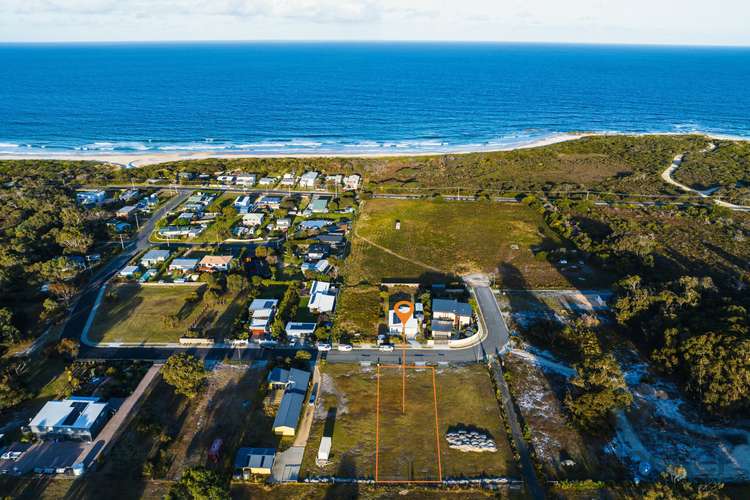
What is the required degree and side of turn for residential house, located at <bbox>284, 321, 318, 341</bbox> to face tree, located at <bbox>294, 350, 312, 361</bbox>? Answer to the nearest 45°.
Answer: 0° — it already faces it

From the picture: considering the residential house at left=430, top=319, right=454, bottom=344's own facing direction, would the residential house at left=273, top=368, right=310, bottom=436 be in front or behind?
in front

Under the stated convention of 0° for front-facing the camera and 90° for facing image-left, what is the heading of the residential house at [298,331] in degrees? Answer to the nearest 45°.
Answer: approximately 0°

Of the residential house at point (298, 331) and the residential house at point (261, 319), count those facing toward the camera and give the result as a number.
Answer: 2

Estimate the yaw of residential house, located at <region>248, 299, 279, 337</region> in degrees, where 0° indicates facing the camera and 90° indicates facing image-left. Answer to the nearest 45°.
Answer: approximately 0°

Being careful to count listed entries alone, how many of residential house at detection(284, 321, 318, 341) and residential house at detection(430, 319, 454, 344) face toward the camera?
2

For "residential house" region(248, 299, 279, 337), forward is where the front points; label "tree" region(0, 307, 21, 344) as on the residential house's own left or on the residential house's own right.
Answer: on the residential house's own right

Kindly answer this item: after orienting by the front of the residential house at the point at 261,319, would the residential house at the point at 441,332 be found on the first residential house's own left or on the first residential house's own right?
on the first residential house's own left

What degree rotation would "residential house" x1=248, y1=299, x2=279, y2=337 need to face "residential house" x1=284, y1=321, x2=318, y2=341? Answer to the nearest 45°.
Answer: approximately 45° to its left

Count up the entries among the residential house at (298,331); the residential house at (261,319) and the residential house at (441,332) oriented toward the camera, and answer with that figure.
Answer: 3

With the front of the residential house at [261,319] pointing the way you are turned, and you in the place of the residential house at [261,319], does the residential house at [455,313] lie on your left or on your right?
on your left

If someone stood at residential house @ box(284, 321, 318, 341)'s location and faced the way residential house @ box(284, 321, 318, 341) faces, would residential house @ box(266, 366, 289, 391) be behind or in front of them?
in front

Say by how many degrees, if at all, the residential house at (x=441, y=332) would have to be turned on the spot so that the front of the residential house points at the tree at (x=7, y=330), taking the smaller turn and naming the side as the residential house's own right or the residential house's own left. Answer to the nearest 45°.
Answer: approximately 90° to the residential house's own right

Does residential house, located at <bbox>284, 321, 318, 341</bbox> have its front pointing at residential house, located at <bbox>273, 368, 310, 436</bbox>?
yes

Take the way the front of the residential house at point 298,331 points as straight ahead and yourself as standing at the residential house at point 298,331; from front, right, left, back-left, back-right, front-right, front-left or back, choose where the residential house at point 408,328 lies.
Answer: left
